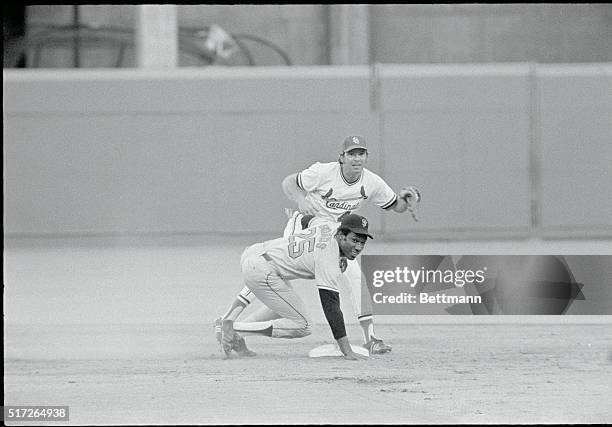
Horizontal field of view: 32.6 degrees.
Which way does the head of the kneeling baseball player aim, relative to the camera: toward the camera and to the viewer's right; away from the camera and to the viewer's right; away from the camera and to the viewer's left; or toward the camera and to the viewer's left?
toward the camera and to the viewer's right

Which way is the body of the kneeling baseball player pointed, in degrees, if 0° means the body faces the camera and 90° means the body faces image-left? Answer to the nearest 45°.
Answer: approximately 270°
